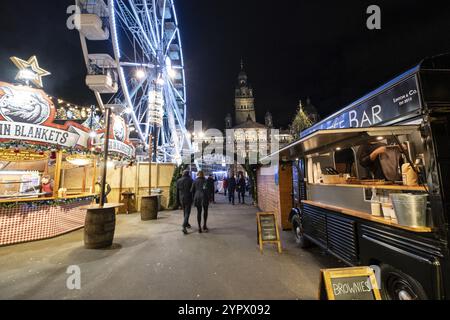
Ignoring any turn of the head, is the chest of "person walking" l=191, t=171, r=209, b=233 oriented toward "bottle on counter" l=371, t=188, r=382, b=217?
no

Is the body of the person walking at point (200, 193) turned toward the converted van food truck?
no

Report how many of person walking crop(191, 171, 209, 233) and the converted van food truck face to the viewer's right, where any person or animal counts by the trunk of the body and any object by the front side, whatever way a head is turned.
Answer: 0

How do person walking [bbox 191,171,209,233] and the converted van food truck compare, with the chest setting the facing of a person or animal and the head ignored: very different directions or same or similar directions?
same or similar directions
